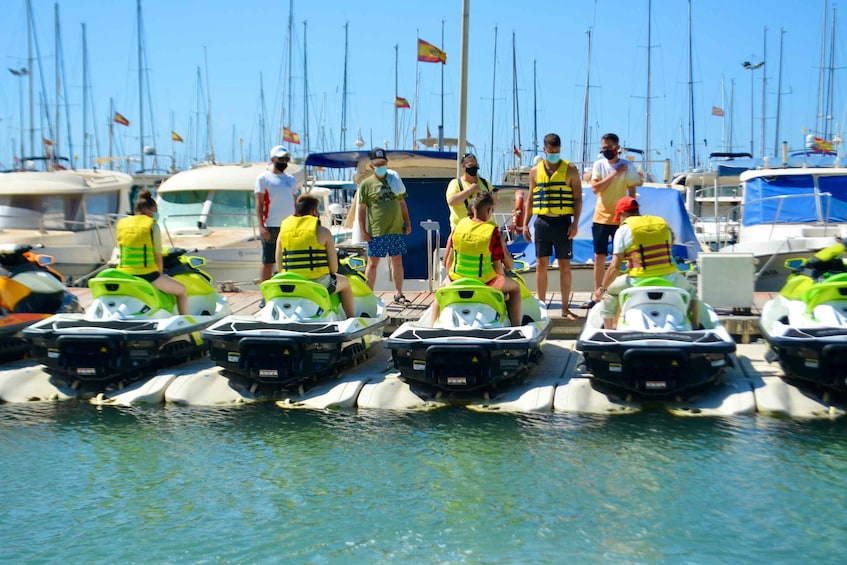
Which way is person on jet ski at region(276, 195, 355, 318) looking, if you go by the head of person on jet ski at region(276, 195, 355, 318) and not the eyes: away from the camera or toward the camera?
away from the camera

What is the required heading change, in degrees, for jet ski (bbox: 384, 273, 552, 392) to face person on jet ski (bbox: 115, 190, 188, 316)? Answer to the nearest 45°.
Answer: approximately 90° to its left

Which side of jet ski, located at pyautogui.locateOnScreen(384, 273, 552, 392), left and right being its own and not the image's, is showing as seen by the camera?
back

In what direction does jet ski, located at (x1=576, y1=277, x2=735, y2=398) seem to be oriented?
away from the camera

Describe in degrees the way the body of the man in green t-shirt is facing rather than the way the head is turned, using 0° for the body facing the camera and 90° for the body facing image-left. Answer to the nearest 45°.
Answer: approximately 0°

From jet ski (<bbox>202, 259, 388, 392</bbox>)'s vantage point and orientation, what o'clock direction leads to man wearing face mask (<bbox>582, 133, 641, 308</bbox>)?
The man wearing face mask is roughly at 1 o'clock from the jet ski.

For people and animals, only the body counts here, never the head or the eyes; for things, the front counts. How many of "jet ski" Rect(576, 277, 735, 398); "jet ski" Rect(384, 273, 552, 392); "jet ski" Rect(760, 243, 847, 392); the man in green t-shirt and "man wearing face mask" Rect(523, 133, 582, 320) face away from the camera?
3

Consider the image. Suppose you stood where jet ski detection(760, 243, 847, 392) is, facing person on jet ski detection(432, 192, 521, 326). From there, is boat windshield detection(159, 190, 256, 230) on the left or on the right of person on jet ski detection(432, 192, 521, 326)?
right
